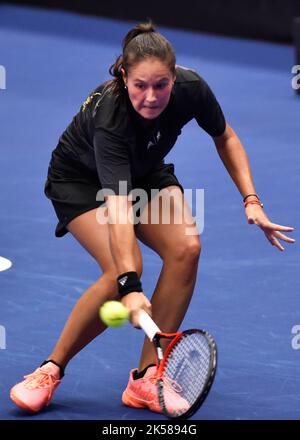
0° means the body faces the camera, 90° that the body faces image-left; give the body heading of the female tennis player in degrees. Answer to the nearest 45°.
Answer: approximately 315°
